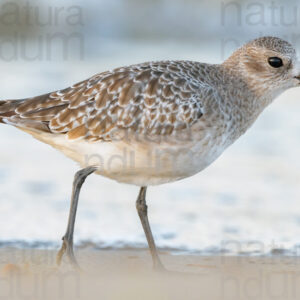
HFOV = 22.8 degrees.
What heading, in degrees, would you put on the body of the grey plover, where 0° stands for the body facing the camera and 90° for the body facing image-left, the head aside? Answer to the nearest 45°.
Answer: approximately 270°
